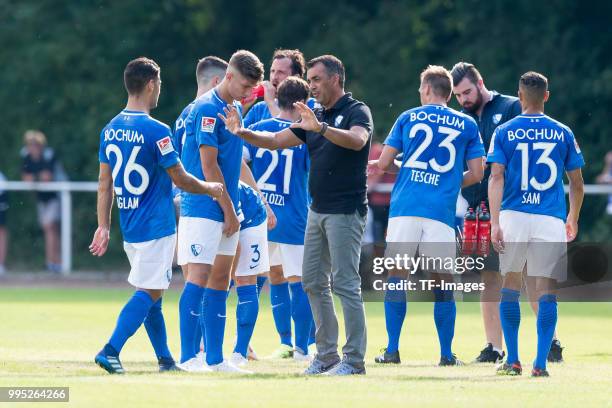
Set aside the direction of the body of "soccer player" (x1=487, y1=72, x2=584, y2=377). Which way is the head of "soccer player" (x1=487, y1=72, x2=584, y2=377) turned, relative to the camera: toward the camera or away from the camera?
away from the camera

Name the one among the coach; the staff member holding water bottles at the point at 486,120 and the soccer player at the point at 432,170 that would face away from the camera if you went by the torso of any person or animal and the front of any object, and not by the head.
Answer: the soccer player at the point at 432,170

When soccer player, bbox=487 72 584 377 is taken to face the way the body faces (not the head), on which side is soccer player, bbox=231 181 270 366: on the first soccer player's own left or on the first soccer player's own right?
on the first soccer player's own left

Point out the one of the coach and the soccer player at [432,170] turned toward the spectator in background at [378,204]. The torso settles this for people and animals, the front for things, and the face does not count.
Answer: the soccer player

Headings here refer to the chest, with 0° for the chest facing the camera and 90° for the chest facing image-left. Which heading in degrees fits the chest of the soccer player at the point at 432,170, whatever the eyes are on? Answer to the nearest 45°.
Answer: approximately 180°

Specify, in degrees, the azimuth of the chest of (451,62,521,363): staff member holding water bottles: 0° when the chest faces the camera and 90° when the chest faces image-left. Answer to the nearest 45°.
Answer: approximately 45°

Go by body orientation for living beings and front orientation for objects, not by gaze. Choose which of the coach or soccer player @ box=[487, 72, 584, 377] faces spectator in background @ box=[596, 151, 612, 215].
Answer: the soccer player

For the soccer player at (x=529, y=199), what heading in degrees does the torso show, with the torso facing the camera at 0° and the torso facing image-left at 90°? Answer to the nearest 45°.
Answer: approximately 180°

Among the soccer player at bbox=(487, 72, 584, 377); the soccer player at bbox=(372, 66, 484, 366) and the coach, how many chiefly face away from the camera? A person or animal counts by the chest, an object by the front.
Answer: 2

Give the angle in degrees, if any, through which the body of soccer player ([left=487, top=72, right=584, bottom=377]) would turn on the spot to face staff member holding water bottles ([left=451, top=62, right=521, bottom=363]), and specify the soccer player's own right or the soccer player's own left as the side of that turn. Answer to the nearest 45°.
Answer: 0° — they already face them

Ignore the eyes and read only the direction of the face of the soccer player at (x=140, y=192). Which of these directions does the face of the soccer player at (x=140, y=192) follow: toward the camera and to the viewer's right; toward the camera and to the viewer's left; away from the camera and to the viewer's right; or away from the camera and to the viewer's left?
away from the camera and to the viewer's right
